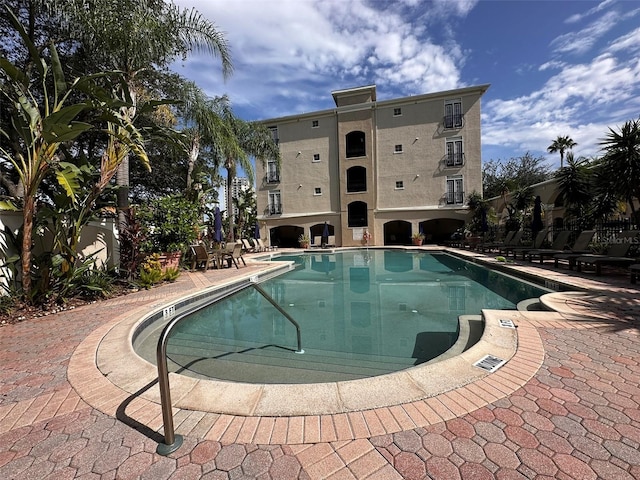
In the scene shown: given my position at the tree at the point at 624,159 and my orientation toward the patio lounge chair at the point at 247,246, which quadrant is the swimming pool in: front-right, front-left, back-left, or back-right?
front-left

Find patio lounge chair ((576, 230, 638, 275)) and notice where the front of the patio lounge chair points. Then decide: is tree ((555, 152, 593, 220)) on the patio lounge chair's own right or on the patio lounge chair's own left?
on the patio lounge chair's own right

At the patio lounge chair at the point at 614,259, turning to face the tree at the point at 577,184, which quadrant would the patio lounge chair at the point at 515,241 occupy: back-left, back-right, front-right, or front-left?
front-left

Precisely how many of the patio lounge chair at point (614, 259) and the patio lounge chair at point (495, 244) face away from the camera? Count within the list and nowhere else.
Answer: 0

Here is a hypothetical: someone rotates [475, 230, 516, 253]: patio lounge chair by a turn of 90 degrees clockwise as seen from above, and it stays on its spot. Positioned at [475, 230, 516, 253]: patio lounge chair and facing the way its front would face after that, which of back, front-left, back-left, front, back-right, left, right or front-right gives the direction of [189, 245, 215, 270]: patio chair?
back-left

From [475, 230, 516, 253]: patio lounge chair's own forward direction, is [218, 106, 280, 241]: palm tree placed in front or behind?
in front

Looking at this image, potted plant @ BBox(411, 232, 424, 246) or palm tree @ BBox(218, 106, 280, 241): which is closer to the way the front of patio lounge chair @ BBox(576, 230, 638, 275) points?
the palm tree

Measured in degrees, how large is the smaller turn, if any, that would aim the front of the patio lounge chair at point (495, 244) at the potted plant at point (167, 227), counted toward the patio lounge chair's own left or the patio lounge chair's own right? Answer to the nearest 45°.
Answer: approximately 45° to the patio lounge chair's own left

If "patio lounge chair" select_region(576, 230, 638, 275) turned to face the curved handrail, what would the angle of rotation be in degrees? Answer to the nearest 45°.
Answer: approximately 45° to its left

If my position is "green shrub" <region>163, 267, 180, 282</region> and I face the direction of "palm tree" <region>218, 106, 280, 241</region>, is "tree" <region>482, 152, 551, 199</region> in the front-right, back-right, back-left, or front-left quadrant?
front-right

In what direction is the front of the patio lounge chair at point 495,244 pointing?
to the viewer's left

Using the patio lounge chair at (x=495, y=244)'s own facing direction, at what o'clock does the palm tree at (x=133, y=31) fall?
The palm tree is roughly at 10 o'clock from the patio lounge chair.

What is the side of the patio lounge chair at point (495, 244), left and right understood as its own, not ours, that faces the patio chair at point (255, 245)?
front

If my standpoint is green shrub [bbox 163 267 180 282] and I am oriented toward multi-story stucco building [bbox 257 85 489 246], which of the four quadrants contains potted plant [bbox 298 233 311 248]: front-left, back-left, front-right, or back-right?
front-left
